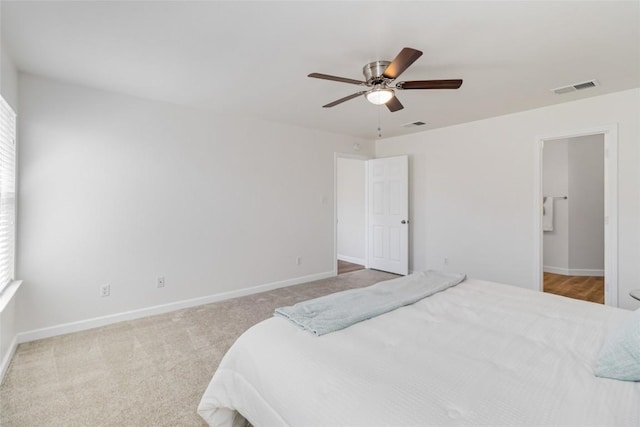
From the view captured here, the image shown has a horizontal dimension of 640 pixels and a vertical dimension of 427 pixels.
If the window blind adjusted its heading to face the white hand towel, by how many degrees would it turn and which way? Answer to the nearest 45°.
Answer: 0° — it already faces it

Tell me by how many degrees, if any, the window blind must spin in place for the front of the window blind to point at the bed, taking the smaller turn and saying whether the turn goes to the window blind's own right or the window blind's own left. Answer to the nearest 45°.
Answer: approximately 45° to the window blind's own right

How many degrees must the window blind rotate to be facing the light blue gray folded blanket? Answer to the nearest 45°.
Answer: approximately 45° to its right

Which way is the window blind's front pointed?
to the viewer's right

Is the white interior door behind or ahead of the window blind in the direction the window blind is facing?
ahead
